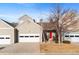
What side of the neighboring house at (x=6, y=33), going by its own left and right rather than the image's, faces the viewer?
front

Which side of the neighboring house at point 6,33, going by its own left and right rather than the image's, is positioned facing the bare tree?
left

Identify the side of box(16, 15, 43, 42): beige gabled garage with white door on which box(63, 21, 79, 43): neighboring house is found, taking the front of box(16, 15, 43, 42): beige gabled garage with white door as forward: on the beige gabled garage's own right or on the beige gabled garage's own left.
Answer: on the beige gabled garage's own left

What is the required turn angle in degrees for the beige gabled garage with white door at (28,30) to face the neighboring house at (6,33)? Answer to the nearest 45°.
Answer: approximately 90° to its right

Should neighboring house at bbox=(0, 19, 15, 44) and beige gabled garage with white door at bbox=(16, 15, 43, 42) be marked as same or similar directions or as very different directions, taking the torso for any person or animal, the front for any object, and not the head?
same or similar directions

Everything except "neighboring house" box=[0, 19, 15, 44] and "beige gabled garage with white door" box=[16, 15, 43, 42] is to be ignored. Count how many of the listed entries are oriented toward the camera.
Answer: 2

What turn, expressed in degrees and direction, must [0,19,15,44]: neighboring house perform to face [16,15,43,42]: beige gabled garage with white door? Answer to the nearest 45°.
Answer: approximately 90° to its left

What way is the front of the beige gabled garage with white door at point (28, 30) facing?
toward the camera

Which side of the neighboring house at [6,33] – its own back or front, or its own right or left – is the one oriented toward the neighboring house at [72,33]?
left

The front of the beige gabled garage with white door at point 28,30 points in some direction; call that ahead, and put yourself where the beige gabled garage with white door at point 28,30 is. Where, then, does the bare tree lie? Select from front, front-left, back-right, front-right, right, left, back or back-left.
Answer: left
